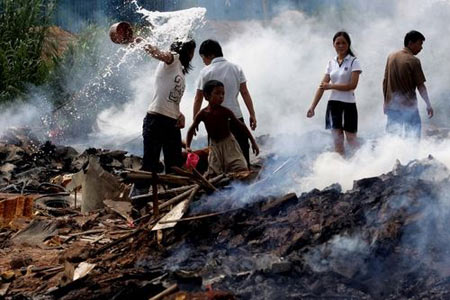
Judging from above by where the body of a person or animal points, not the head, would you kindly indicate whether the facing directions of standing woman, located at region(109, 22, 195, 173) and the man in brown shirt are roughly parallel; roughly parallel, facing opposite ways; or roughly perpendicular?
roughly perpendicular

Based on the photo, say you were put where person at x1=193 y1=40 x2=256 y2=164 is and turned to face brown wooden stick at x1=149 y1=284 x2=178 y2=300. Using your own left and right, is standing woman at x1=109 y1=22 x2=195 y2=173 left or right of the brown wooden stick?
right

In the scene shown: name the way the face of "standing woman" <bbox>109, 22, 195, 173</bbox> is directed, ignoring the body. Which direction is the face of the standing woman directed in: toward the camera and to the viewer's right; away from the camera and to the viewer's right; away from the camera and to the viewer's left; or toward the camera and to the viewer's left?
away from the camera and to the viewer's left

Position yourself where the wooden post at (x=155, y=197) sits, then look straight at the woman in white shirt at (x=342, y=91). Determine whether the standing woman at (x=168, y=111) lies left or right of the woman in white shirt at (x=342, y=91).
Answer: left
